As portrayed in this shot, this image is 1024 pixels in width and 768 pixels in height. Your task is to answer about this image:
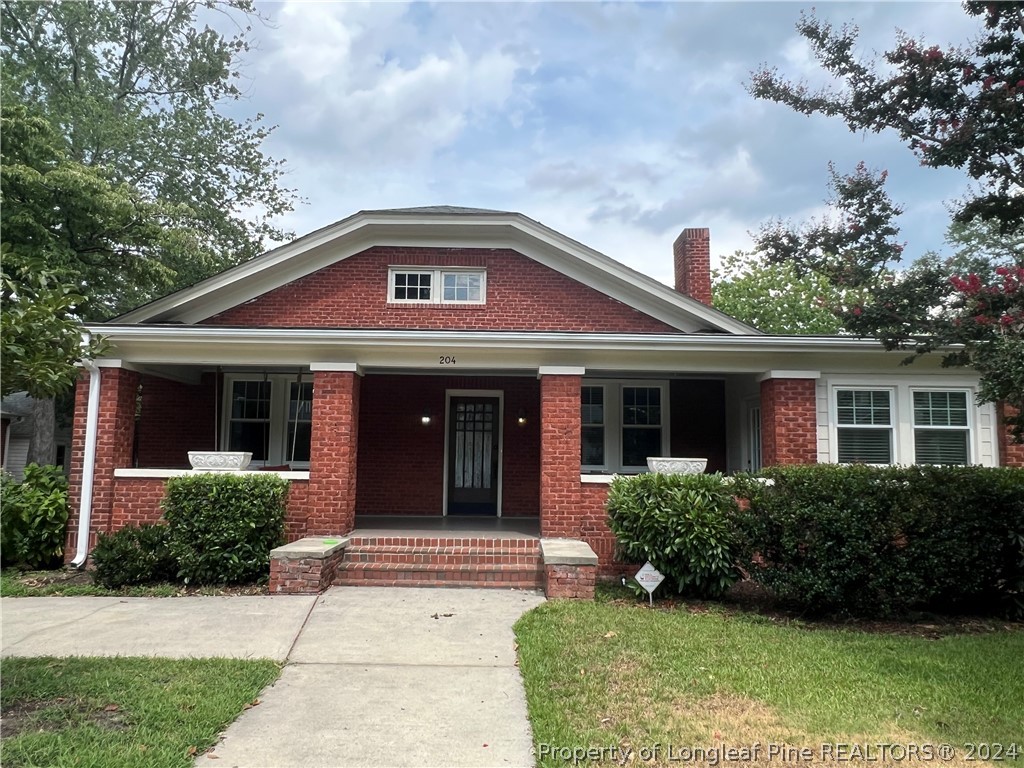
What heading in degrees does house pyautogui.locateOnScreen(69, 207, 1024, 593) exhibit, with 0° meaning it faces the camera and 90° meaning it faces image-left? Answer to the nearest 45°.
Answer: approximately 0°

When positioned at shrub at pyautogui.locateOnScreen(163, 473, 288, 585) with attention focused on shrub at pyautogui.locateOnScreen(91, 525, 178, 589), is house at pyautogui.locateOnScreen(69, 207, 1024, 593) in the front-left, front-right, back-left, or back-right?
back-right

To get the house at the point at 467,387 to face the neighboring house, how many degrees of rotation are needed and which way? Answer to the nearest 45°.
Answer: approximately 135° to its right

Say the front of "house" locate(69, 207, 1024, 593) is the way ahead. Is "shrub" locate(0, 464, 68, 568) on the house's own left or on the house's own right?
on the house's own right

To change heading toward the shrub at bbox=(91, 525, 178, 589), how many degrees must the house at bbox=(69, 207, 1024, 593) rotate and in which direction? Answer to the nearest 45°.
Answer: approximately 45° to its right

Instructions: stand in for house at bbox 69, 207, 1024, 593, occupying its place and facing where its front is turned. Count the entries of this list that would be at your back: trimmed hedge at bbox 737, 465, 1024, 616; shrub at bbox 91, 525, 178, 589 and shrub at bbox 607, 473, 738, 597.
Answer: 0

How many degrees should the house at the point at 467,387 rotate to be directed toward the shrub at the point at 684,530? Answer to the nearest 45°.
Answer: approximately 45° to its left

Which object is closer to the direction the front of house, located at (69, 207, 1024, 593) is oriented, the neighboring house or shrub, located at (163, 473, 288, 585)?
the shrub
